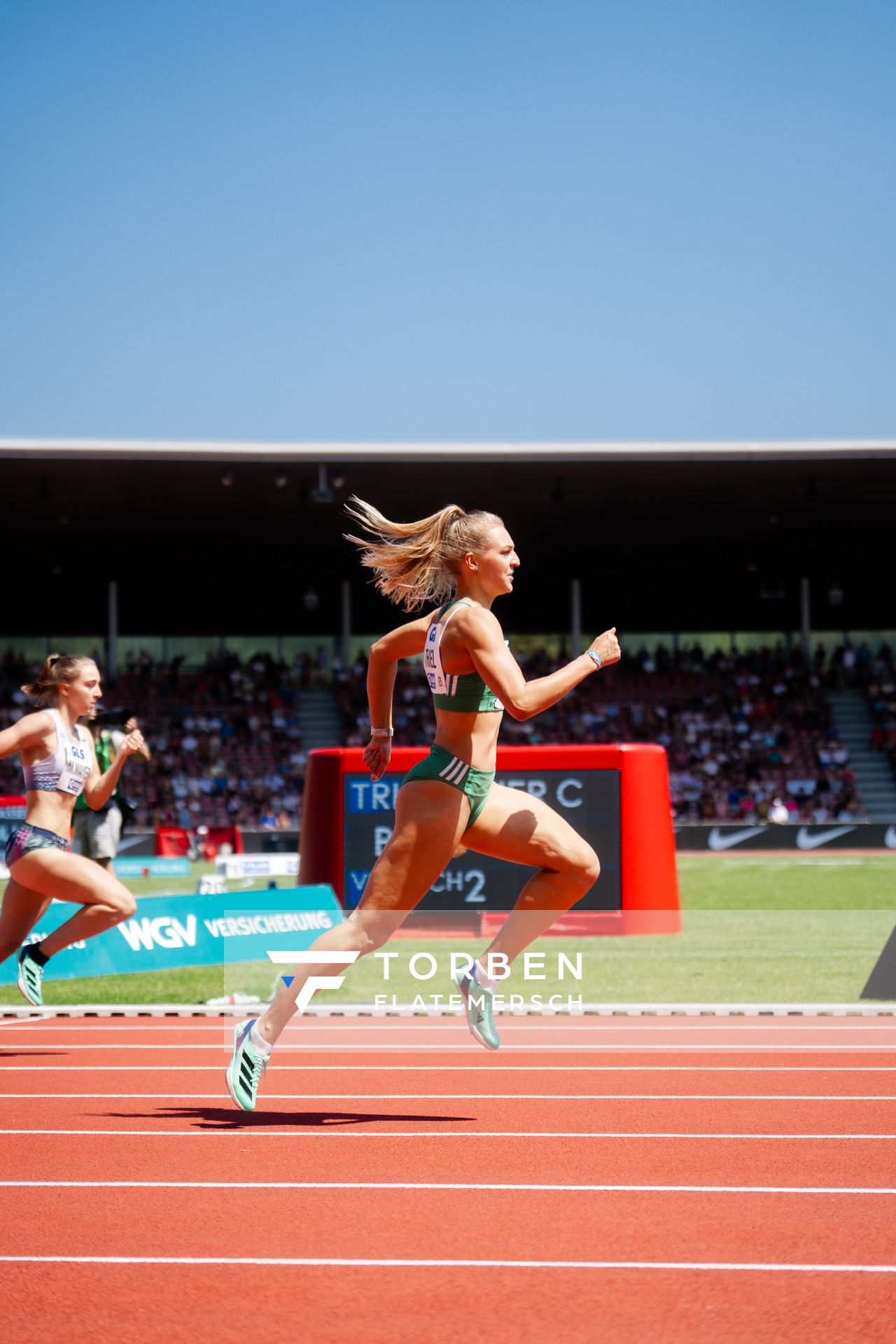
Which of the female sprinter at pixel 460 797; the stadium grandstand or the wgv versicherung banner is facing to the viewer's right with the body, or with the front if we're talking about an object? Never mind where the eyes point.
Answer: the female sprinter

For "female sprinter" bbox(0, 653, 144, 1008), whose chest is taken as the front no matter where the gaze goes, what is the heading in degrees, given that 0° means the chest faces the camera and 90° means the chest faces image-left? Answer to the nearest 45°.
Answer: approximately 270°

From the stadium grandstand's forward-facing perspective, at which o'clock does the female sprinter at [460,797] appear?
The female sprinter is roughly at 12 o'clock from the stadium grandstand.

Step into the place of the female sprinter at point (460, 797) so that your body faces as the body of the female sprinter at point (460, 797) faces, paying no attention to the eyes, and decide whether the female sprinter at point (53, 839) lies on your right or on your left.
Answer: on your left

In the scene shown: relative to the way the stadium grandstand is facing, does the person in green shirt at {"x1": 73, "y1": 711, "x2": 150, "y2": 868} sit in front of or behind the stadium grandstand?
in front

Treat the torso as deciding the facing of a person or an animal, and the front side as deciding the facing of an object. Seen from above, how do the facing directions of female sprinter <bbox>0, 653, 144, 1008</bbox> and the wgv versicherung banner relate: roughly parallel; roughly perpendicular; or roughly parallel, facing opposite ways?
roughly perpendicular

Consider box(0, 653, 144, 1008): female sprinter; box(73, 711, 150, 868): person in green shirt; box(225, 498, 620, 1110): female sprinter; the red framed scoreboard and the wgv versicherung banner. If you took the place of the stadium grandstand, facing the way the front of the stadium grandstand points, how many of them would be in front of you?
5

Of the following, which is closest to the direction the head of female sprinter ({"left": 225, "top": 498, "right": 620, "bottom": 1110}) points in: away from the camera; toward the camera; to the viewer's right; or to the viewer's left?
to the viewer's right

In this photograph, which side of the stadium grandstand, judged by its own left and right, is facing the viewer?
front

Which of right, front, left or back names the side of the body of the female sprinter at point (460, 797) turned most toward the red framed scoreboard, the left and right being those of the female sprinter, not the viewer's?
left

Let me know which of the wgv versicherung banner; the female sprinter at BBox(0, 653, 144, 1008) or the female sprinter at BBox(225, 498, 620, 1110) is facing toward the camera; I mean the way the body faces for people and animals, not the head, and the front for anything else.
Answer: the wgv versicherung banner

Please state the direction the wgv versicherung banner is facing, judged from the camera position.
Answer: facing the viewer

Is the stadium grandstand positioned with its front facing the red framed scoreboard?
yes

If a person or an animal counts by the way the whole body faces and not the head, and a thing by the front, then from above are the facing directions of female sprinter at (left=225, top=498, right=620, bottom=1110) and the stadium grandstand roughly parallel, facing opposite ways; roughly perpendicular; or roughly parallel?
roughly perpendicular

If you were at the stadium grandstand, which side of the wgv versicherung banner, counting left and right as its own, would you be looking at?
back

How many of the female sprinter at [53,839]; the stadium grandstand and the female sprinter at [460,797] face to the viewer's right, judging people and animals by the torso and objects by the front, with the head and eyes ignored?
2

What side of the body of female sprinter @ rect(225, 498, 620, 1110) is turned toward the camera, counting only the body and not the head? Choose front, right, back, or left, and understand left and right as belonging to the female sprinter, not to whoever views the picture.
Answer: right

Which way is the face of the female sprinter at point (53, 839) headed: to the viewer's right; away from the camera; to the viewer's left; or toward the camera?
to the viewer's right
